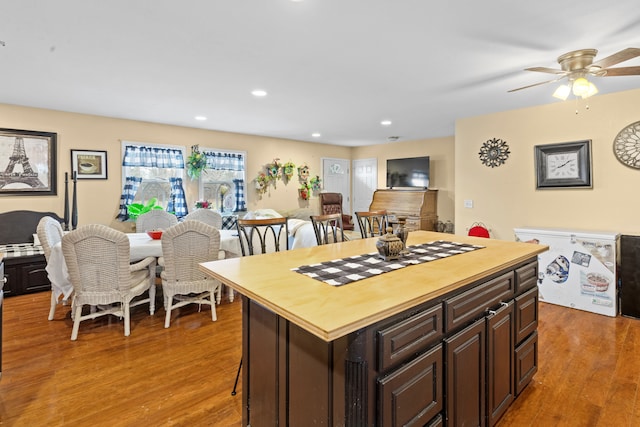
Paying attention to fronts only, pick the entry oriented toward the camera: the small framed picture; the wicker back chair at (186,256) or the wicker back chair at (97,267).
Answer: the small framed picture

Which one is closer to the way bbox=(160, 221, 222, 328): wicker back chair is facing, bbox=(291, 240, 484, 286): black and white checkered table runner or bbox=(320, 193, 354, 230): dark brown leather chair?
the dark brown leather chair

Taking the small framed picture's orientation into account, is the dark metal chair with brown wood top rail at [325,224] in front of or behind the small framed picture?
in front

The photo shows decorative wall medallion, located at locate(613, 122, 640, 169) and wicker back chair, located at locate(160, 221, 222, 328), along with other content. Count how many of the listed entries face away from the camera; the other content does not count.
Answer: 1

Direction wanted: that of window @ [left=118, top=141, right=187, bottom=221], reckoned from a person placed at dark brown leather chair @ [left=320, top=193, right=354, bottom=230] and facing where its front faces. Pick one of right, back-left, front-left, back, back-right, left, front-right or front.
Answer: right

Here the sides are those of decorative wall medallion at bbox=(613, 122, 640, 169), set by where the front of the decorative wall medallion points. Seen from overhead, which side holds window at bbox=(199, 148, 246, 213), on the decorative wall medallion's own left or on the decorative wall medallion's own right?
on the decorative wall medallion's own right

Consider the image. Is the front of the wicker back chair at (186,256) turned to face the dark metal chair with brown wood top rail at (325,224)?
no

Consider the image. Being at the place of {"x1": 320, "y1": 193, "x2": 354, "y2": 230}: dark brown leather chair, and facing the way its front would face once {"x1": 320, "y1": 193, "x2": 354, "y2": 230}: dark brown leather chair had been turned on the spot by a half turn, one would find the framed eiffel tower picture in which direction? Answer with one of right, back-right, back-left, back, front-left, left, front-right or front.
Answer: left

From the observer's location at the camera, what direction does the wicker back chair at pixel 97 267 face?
facing away from the viewer and to the right of the viewer

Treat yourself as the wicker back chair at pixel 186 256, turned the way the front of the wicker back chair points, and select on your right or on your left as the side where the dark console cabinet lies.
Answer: on your left

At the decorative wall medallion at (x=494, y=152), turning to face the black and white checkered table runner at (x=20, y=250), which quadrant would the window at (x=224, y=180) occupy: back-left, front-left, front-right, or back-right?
front-right

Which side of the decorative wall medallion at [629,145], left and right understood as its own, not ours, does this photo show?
front

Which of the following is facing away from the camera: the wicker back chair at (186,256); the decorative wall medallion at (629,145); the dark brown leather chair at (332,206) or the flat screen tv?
the wicker back chair

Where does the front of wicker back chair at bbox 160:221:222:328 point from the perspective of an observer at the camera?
facing away from the viewer

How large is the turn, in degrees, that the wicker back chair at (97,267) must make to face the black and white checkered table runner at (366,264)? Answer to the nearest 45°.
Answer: approximately 90° to its right

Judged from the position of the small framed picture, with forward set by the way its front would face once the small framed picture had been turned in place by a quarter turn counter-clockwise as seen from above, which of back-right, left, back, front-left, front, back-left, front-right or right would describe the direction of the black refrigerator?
front-right
